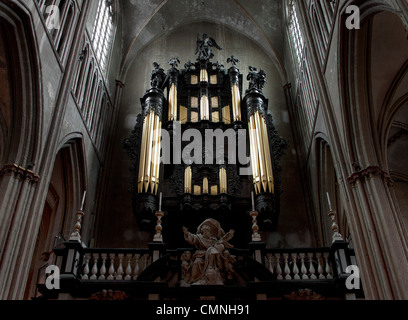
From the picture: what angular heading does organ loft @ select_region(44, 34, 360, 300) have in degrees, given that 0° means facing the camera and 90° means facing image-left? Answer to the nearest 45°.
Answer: approximately 0°
